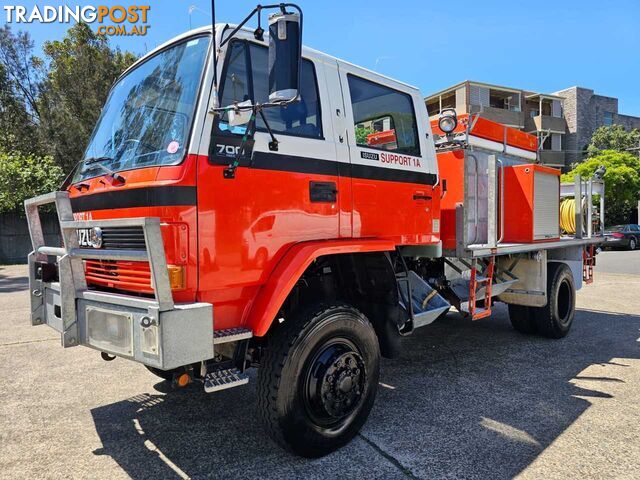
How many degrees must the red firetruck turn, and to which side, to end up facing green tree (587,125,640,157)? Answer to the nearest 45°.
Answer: approximately 180°

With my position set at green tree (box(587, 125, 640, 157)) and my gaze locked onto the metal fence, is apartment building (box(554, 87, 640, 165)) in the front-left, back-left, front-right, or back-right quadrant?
back-right

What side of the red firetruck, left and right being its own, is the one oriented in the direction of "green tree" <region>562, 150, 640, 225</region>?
back

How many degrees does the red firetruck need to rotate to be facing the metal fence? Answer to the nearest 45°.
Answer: approximately 90° to its right

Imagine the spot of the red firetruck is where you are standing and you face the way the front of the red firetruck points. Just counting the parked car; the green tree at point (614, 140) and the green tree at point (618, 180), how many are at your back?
3

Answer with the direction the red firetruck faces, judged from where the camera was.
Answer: facing the viewer and to the left of the viewer

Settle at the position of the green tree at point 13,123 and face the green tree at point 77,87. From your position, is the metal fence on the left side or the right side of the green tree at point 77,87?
right

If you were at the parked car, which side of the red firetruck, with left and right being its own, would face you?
back

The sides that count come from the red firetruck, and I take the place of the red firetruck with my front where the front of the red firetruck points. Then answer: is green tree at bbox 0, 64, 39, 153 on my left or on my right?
on my right

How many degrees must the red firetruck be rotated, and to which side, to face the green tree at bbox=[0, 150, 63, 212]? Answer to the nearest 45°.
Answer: approximately 90° to its right

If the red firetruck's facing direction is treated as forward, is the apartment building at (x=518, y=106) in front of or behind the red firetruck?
behind

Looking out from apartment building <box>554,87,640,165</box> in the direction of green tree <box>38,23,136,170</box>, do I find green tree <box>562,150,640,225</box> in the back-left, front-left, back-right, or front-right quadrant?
front-left

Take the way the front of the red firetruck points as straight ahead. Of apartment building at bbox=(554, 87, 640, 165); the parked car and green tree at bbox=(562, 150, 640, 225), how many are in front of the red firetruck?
0

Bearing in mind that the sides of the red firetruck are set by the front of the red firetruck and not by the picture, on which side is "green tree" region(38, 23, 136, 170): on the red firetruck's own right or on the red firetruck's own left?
on the red firetruck's own right

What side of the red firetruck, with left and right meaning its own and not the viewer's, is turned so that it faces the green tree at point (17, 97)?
right
